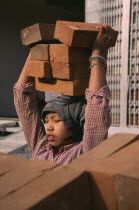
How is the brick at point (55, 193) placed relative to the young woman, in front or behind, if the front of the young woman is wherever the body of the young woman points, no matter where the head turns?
in front

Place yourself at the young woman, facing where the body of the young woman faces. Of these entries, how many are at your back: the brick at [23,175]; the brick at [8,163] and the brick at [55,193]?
0

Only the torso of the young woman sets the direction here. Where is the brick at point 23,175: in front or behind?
in front
